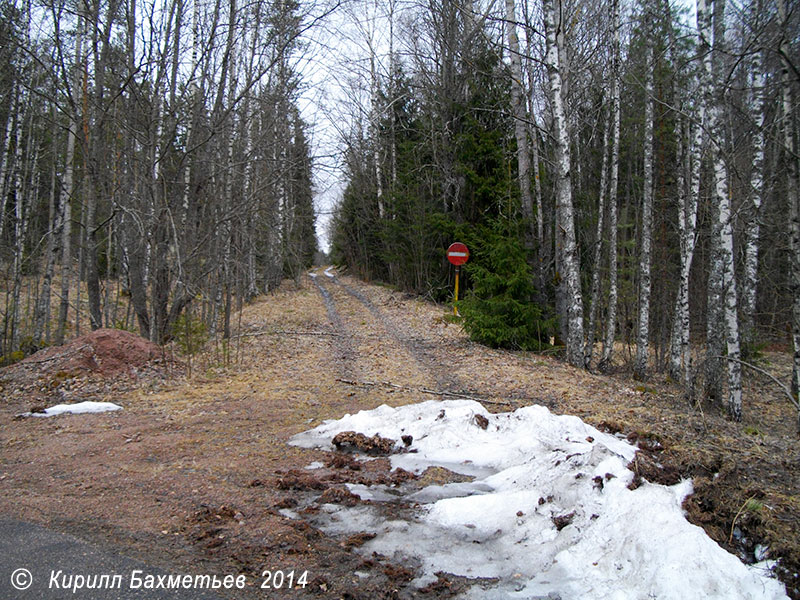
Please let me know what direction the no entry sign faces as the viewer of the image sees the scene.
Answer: facing the viewer

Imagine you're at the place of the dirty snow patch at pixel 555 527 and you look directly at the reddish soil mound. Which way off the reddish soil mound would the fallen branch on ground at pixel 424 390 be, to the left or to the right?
right

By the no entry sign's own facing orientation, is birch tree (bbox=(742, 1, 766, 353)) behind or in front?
in front

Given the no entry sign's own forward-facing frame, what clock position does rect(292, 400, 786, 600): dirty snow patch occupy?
The dirty snow patch is roughly at 12 o'clock from the no entry sign.

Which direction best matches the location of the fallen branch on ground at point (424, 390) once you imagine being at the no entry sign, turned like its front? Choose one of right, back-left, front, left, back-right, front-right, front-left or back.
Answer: front

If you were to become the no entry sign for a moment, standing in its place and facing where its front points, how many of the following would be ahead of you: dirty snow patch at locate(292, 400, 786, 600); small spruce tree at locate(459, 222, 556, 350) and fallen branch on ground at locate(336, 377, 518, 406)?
3

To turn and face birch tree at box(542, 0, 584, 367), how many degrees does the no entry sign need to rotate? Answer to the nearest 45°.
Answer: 0° — it already faces it

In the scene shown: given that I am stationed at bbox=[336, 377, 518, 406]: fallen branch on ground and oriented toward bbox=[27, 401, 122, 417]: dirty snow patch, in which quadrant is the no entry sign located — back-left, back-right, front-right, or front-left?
back-right

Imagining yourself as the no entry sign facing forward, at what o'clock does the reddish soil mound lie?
The reddish soil mound is roughly at 1 o'clock from the no entry sign.

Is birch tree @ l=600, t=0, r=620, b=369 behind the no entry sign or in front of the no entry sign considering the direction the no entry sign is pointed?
in front
